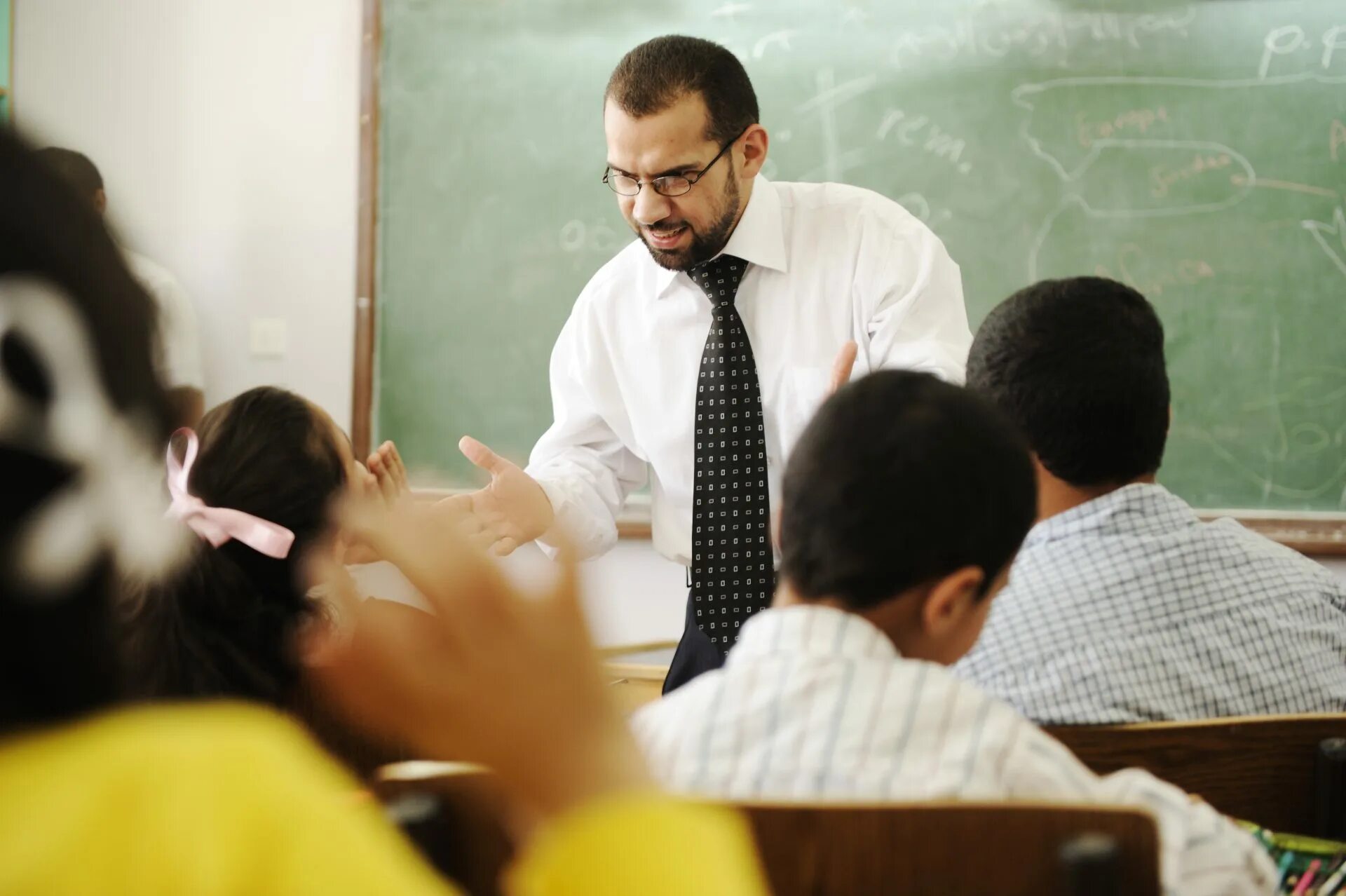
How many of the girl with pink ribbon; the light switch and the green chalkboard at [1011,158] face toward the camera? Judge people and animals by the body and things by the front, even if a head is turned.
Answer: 2

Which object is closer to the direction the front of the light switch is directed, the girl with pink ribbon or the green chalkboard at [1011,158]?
the girl with pink ribbon

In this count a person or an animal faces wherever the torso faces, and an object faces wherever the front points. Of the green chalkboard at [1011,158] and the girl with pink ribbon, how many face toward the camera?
1

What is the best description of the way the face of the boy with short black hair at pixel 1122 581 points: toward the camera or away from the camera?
away from the camera

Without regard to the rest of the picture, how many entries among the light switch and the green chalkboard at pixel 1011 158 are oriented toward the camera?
2

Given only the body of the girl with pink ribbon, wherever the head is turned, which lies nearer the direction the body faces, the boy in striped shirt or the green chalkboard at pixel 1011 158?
the green chalkboard

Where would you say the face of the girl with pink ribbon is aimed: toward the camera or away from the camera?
away from the camera

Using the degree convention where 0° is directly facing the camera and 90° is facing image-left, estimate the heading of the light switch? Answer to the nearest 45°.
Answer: approximately 0°

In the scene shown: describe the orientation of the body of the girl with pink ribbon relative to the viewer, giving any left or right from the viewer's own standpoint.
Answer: facing away from the viewer and to the right of the viewer

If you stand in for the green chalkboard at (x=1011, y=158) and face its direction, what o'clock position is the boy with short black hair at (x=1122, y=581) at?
The boy with short black hair is roughly at 12 o'clock from the green chalkboard.
